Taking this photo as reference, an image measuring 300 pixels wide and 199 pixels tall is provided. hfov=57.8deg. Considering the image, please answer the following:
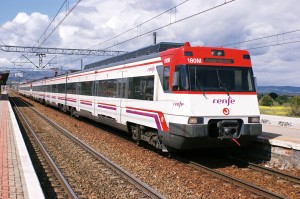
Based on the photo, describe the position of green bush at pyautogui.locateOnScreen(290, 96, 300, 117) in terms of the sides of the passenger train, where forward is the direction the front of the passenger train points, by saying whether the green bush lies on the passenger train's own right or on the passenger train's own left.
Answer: on the passenger train's own left

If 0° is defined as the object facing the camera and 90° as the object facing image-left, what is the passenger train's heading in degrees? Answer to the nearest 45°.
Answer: approximately 315°
